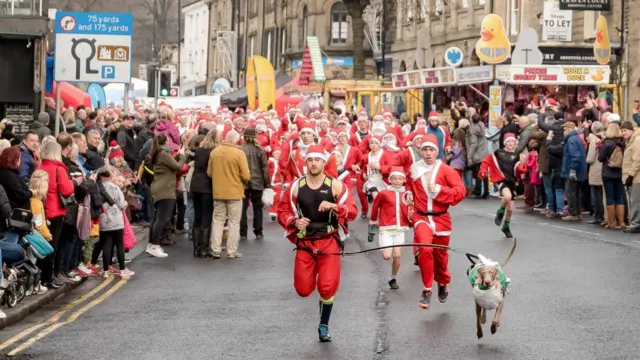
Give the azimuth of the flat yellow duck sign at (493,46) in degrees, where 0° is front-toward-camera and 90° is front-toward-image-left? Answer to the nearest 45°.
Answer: approximately 45°

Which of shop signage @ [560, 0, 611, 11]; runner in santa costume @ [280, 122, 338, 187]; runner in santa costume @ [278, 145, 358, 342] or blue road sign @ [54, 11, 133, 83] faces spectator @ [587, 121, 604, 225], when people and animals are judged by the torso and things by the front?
the shop signage

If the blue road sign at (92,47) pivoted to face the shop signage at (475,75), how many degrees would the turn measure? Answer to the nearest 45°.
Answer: approximately 135° to its left

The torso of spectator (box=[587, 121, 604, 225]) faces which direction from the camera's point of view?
to the viewer's left

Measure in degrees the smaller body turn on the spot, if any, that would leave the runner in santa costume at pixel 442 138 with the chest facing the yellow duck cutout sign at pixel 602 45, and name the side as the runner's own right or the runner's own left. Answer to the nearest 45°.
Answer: approximately 135° to the runner's own left

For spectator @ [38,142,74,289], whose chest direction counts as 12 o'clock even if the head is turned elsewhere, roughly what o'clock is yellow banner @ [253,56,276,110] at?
The yellow banner is roughly at 11 o'clock from the spectator.
